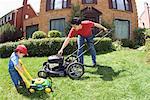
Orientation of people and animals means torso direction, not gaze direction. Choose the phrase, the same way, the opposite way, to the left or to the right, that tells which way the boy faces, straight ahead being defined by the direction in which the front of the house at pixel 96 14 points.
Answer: to the left

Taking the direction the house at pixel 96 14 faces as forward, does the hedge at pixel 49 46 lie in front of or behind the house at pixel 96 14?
in front

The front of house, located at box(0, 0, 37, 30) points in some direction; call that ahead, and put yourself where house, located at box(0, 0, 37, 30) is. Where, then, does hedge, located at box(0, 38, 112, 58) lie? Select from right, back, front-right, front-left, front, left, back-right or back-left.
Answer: front-left

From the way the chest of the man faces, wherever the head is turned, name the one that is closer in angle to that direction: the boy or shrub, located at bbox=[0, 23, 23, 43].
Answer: the boy

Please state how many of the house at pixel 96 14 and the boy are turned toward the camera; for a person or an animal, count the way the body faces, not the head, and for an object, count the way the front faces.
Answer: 1

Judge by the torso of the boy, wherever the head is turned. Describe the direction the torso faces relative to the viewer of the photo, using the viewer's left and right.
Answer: facing to the right of the viewer

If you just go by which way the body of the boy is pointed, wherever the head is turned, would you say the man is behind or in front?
in front

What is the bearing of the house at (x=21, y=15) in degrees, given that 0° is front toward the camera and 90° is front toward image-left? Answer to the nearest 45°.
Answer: approximately 45°

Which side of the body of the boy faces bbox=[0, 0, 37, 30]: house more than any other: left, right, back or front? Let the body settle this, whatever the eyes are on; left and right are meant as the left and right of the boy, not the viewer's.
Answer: left

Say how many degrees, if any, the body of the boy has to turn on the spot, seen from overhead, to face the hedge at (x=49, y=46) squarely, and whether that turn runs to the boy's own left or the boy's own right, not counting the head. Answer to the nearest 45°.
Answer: approximately 90° to the boy's own left

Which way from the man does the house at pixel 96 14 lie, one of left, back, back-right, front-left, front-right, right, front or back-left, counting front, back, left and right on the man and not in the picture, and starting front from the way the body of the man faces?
back-right
